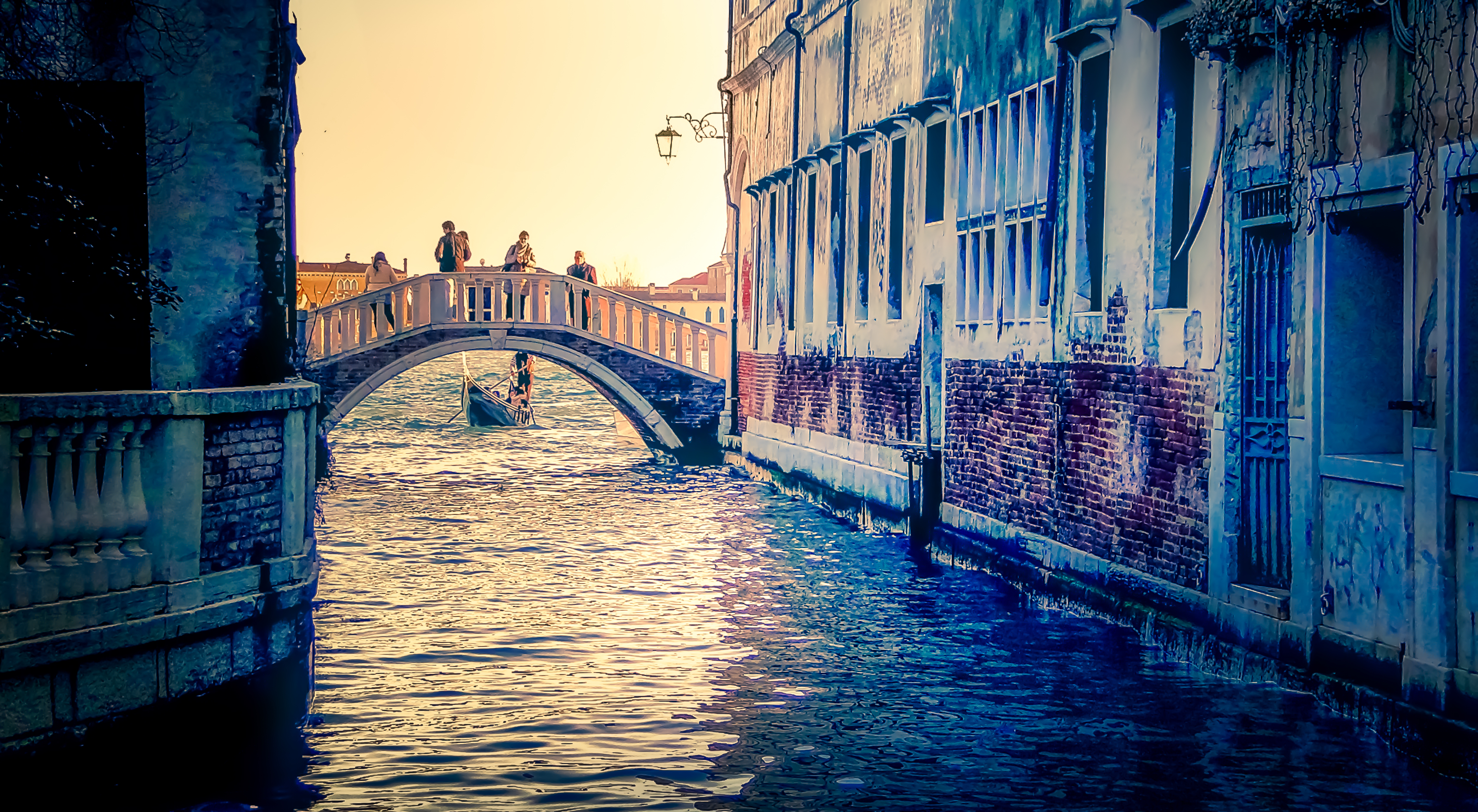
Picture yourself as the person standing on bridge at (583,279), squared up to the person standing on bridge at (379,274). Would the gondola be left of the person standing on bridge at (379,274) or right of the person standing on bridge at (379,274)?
right

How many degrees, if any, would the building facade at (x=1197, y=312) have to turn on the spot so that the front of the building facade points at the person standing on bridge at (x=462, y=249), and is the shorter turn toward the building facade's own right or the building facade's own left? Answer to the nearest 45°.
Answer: approximately 90° to the building facade's own right

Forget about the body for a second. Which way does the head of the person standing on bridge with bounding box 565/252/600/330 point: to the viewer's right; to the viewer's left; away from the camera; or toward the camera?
toward the camera

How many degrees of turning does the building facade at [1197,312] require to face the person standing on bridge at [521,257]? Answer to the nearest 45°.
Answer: approximately 90° to its right

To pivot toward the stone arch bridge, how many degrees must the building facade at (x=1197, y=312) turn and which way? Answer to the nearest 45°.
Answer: approximately 90° to its right

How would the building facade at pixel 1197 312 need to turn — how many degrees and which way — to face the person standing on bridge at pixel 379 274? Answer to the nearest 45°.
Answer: approximately 90° to its right

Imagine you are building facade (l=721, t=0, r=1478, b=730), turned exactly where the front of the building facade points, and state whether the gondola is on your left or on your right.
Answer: on your right

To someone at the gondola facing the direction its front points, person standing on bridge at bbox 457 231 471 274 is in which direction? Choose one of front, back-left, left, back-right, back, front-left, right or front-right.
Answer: front-left

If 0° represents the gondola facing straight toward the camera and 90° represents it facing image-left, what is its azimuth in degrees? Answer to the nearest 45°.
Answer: approximately 45°
